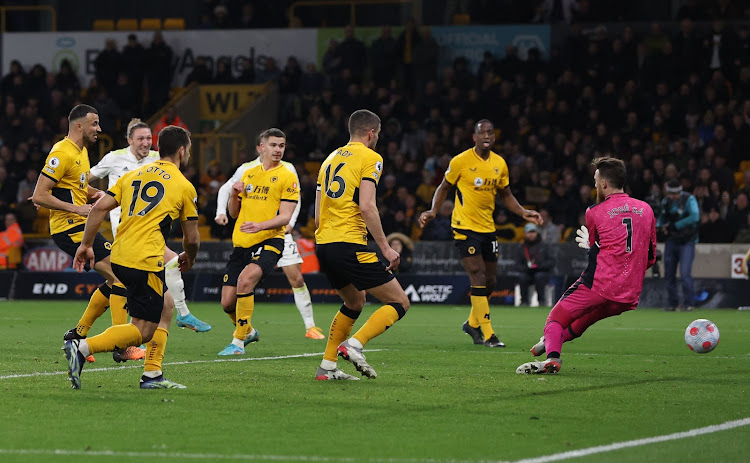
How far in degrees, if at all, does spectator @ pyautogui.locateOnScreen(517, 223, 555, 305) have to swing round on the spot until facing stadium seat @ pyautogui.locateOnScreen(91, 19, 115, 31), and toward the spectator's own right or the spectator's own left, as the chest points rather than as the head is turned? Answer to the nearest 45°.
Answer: approximately 135° to the spectator's own right

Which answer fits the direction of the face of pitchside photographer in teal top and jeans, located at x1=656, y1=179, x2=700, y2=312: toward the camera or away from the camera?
toward the camera

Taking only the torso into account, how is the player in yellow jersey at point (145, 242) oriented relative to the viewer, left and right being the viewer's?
facing away from the viewer and to the right of the viewer

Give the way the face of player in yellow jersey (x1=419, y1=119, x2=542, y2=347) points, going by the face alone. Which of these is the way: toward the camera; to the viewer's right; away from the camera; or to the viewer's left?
toward the camera

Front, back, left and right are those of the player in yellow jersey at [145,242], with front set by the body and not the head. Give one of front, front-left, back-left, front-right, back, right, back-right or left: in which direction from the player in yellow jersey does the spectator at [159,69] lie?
front-left

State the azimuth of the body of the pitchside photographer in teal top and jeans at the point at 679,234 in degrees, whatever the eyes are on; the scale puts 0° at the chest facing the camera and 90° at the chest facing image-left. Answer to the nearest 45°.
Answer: approximately 45°

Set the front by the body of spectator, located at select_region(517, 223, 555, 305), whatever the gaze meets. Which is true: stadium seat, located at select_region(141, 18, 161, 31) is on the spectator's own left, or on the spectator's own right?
on the spectator's own right

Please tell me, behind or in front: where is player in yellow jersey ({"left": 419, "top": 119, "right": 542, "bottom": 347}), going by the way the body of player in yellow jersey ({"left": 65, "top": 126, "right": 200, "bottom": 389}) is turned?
in front

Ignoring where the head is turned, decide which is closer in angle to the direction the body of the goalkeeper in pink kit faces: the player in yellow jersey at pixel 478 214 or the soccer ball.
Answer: the player in yellow jersey

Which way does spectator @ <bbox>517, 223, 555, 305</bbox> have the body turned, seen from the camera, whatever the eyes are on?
toward the camera

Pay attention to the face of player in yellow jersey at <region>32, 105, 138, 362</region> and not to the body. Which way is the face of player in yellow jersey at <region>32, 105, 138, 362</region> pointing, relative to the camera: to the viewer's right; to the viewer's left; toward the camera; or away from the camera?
to the viewer's right

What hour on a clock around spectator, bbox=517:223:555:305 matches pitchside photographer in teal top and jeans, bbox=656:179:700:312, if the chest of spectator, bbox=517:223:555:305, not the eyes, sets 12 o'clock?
pitchside photographer in teal top and jeans, bbox=656:179:700:312 is roughly at 10 o'clock from spectator, bbox=517:223:555:305.

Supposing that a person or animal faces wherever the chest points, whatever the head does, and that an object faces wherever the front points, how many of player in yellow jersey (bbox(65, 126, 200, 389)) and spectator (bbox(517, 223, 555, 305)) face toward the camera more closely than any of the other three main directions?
1

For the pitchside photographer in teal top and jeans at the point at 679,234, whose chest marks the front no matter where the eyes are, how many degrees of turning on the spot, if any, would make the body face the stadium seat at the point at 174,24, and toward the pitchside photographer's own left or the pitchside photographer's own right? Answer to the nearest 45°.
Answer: approximately 90° to the pitchside photographer's own right

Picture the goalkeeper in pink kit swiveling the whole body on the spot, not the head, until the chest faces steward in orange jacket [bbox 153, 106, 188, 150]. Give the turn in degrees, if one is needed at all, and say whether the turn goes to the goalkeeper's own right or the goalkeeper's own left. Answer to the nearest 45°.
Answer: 0° — they already face them

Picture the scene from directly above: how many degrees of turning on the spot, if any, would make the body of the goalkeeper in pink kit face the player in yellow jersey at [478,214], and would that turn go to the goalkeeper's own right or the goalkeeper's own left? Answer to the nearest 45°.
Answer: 0° — they already face them

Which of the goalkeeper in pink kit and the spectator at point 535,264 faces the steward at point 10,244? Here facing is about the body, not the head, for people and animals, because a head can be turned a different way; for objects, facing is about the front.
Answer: the goalkeeper in pink kit

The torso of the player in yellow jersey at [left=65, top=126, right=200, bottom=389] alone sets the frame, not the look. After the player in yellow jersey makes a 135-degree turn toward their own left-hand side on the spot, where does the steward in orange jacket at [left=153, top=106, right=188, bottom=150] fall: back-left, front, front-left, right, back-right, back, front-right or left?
right

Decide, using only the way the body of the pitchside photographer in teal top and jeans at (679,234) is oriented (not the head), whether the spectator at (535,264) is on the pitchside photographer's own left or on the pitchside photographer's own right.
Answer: on the pitchside photographer's own right

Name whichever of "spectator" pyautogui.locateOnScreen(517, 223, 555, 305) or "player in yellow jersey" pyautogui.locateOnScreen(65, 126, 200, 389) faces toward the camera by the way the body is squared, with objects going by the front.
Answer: the spectator

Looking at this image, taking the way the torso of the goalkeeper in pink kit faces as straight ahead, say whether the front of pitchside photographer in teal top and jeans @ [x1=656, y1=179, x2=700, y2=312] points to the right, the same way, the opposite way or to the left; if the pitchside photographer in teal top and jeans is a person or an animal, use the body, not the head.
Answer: to the left
